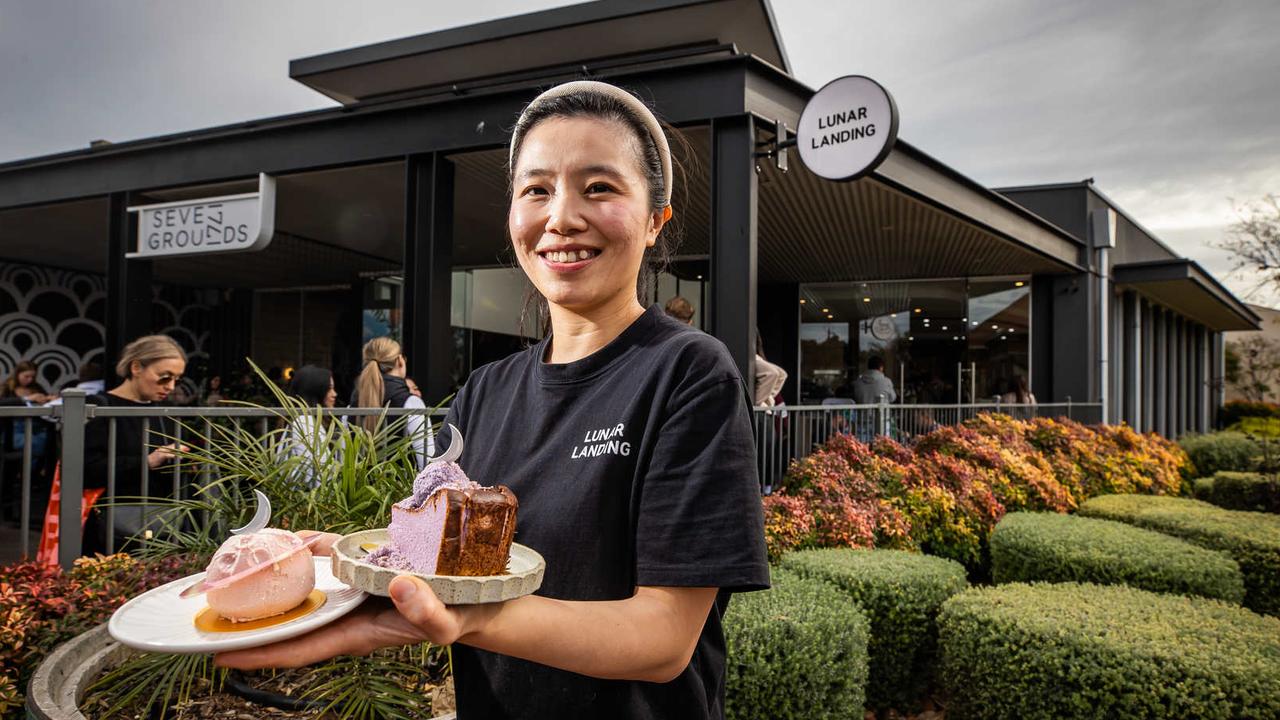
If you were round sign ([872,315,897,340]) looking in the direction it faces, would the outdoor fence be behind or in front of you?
in front

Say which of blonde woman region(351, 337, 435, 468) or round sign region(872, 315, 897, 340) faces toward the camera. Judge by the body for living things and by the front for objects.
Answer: the round sign

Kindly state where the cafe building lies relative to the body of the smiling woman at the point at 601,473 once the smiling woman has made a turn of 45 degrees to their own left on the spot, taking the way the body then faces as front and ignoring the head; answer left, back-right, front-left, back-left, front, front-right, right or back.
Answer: back

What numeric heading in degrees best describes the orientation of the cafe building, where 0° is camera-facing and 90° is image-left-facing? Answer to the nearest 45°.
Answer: approximately 45°

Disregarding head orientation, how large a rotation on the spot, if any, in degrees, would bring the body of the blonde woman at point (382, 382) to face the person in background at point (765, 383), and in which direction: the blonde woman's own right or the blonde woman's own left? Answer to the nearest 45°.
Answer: approximately 45° to the blonde woman's own right

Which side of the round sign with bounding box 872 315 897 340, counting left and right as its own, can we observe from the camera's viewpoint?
front

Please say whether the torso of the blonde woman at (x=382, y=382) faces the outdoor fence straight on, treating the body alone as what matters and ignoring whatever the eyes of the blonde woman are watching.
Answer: no

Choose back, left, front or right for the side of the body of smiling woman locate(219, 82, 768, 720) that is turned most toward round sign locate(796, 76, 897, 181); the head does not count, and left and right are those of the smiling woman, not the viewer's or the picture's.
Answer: back

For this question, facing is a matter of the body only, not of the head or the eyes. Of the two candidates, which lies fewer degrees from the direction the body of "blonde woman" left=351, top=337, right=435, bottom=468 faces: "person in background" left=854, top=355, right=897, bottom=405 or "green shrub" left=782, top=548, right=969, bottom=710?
the person in background

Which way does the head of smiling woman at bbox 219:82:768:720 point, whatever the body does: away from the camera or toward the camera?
toward the camera

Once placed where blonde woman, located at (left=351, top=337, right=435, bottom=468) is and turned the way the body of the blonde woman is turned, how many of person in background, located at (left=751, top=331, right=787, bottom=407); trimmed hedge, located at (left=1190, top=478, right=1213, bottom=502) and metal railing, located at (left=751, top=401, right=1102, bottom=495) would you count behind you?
0

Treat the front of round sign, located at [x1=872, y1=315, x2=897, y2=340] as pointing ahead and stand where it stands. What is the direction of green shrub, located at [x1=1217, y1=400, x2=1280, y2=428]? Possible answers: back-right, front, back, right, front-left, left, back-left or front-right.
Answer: back-left

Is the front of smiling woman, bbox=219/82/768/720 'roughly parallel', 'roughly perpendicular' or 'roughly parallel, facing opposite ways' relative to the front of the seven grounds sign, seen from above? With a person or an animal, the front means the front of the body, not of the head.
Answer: roughly parallel

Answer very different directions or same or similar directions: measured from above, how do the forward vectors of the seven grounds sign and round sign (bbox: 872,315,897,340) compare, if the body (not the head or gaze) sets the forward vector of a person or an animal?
same or similar directions
